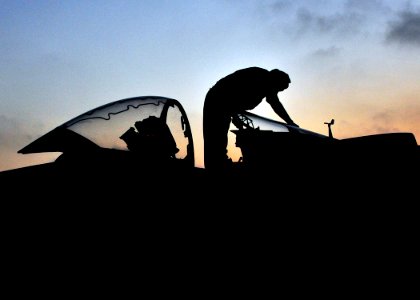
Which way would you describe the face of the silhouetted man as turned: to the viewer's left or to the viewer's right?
to the viewer's right

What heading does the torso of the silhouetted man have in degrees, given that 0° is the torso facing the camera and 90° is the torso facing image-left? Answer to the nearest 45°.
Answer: approximately 270°

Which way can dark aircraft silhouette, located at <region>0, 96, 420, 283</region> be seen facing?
to the viewer's right
